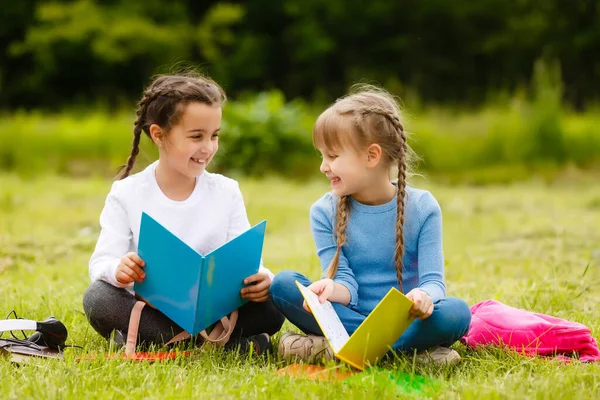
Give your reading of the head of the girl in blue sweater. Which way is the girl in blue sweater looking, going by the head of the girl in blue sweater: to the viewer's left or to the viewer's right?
to the viewer's left

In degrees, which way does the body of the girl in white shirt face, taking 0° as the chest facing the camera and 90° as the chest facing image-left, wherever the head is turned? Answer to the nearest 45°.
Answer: approximately 0°

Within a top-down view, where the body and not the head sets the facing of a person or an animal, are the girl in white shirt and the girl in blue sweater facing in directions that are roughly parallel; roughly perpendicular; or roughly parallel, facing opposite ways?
roughly parallel

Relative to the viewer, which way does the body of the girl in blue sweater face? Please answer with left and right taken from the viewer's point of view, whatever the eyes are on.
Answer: facing the viewer

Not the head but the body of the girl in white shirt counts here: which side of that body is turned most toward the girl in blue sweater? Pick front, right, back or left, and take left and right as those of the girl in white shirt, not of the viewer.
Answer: left

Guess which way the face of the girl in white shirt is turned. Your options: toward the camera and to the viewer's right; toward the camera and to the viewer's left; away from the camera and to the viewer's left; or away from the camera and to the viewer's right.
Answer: toward the camera and to the viewer's right

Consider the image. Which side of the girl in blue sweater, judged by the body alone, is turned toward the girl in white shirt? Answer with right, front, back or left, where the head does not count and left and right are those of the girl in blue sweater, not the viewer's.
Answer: right

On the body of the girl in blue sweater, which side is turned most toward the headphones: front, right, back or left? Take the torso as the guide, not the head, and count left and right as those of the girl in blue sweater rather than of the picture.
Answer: right

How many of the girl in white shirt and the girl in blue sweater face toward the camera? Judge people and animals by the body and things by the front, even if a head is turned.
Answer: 2
